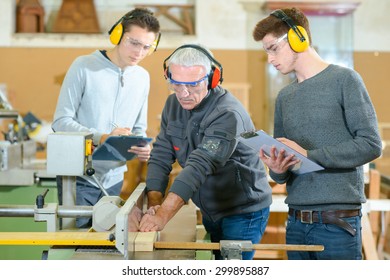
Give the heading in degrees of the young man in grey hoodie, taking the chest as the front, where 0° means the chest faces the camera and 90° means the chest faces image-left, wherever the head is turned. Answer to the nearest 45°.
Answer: approximately 315°

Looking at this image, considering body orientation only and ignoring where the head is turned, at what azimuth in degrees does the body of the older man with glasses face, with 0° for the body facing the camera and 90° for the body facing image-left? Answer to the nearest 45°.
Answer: approximately 45°

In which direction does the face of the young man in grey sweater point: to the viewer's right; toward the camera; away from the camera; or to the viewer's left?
to the viewer's left

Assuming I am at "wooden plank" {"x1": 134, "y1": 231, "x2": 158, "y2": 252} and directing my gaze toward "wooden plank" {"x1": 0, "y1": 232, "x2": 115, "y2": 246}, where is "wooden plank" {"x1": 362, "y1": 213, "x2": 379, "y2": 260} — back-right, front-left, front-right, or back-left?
back-right

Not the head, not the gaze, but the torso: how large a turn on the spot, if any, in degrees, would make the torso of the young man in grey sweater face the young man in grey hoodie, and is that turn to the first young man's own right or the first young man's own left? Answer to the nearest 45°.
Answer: approximately 90° to the first young man's own right
